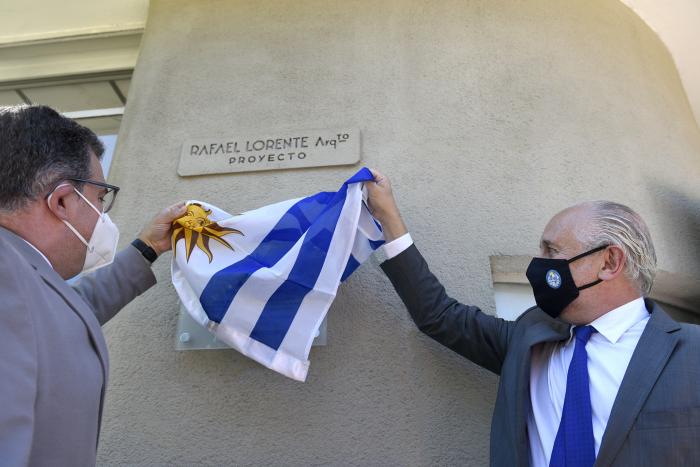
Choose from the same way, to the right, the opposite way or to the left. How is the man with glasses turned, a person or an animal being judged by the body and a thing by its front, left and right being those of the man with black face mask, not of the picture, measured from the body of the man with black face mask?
the opposite way

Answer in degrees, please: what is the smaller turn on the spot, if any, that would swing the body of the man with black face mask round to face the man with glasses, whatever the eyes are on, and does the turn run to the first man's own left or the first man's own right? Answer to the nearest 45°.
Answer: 0° — they already face them

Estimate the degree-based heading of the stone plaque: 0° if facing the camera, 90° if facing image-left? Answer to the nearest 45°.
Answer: approximately 0°

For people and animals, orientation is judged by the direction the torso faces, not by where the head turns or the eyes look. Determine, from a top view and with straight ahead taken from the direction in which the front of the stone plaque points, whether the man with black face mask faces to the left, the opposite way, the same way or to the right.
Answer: to the right

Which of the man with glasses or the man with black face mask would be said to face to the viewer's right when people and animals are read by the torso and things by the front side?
the man with glasses

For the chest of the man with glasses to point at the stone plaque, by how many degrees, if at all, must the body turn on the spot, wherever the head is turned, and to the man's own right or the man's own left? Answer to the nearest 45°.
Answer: approximately 45° to the man's own left

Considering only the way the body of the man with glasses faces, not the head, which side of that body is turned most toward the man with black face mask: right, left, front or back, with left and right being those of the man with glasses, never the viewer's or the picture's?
front

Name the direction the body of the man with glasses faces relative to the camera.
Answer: to the viewer's right

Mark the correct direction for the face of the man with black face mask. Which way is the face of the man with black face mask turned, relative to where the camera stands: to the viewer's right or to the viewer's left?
to the viewer's left

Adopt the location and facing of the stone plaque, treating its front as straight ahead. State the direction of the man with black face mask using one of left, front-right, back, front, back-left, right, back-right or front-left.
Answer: front-left

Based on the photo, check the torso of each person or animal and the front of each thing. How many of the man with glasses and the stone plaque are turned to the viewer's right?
1

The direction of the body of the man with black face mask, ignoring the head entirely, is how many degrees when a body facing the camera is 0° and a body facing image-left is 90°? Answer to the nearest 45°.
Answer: approximately 45°
